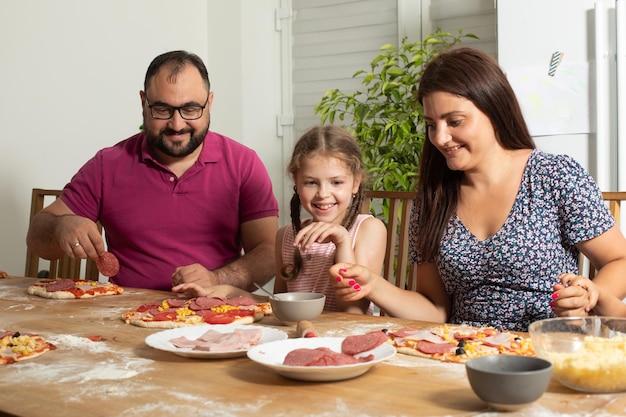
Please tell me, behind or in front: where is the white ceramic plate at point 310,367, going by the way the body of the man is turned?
in front

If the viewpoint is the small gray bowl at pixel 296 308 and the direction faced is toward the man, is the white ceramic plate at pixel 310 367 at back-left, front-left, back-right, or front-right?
back-left

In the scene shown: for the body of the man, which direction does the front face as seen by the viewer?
toward the camera

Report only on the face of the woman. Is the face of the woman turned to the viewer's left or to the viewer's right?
to the viewer's left

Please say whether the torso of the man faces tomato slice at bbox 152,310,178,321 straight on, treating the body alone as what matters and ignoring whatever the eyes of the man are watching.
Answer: yes

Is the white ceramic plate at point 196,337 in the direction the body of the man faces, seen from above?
yes

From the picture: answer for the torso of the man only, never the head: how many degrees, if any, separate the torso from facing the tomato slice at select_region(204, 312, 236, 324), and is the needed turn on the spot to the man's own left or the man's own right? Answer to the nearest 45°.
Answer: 0° — they already face it

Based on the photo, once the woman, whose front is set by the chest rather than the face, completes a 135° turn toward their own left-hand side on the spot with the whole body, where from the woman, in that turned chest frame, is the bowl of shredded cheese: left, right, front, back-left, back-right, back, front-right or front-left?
right

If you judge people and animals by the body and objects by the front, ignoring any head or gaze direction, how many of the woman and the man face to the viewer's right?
0

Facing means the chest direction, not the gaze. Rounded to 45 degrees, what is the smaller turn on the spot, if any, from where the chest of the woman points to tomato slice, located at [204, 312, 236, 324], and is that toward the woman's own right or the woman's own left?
0° — they already face it

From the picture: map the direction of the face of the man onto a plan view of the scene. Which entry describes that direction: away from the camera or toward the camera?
toward the camera

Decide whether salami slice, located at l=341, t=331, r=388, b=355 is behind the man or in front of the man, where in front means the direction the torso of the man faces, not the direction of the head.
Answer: in front
